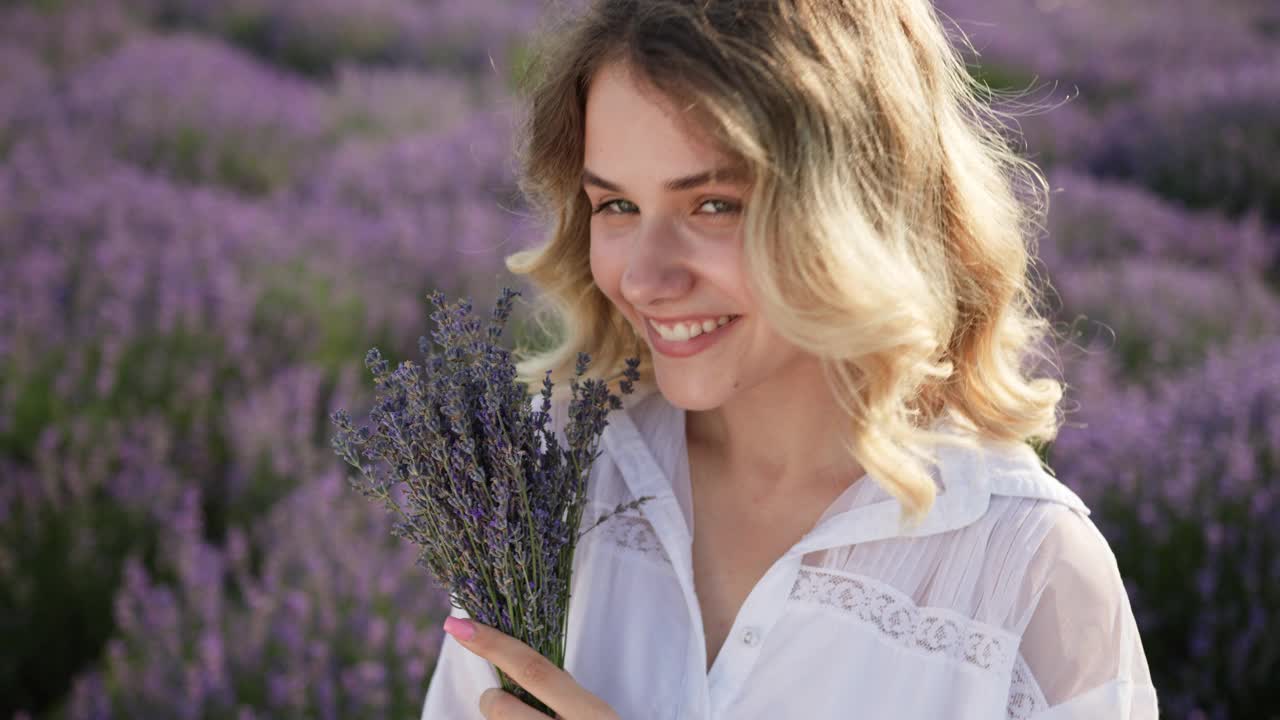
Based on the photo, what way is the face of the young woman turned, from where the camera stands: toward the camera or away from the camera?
toward the camera

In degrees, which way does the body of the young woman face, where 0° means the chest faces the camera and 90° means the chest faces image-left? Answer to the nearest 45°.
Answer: approximately 45°
